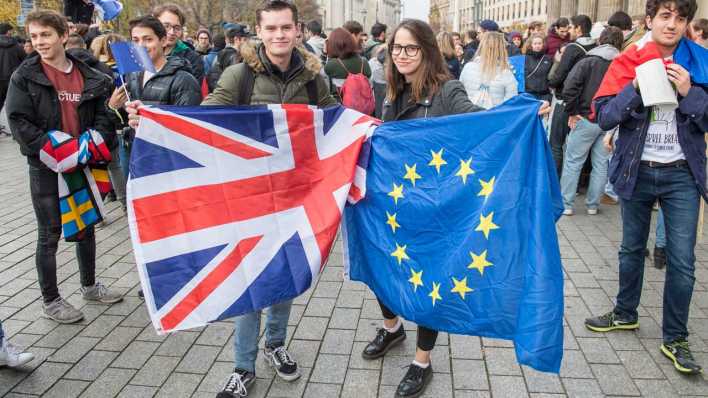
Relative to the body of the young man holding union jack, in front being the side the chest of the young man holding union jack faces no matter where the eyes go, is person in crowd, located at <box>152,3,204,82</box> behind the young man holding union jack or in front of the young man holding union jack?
behind

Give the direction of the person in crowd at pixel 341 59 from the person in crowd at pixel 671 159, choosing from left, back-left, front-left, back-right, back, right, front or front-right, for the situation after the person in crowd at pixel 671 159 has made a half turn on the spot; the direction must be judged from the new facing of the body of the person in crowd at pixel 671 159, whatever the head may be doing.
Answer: front-left

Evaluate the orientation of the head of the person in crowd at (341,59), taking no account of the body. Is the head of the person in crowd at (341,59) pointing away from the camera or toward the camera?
away from the camera

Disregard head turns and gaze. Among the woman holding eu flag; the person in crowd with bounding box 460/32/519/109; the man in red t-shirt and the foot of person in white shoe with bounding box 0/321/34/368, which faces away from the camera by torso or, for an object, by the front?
the person in crowd with bounding box 460/32/519/109

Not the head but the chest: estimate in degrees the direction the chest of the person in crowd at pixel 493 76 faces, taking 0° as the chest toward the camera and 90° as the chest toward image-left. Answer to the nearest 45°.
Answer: approximately 180°

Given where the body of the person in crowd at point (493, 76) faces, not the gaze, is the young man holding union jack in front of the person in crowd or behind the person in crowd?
behind

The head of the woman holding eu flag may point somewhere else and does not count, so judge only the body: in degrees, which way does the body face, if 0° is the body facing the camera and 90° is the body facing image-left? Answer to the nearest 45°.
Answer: approximately 45°

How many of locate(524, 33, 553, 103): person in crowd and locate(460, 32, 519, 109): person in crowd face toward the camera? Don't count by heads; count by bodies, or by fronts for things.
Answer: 1
